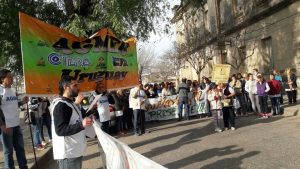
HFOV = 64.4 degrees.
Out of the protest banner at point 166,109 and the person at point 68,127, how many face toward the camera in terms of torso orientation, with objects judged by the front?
1

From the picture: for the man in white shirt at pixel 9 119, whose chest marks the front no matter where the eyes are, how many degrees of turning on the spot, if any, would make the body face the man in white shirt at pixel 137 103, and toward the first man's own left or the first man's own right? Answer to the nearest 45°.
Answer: approximately 90° to the first man's own left

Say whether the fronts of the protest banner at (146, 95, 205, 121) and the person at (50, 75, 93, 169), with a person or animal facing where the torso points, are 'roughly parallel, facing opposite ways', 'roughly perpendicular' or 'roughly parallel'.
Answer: roughly perpendicular

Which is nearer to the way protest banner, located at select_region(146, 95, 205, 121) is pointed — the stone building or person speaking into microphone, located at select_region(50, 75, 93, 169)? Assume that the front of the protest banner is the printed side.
the person speaking into microphone

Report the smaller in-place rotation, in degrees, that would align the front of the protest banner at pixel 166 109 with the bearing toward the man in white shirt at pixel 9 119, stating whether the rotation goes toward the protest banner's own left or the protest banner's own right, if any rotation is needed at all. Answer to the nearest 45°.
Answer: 0° — it already faces them

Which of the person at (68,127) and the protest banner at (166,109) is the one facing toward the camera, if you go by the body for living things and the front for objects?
the protest banner

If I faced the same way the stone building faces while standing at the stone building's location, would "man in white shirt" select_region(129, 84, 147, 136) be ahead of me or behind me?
ahead

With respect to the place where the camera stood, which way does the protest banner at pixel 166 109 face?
facing the viewer

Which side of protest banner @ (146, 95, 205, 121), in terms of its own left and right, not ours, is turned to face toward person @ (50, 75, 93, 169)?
front

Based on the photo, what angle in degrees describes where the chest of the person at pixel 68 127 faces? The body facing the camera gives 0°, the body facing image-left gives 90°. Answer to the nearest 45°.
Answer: approximately 270°

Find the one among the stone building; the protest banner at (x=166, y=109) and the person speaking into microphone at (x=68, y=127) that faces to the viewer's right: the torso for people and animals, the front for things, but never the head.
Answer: the person speaking into microphone

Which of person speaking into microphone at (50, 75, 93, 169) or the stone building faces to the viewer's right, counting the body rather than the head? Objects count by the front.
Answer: the person speaking into microphone

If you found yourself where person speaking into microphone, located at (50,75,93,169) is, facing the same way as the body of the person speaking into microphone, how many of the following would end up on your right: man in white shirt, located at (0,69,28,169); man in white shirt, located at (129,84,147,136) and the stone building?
0

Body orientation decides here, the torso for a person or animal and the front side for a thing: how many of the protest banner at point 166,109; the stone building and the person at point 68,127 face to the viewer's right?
1

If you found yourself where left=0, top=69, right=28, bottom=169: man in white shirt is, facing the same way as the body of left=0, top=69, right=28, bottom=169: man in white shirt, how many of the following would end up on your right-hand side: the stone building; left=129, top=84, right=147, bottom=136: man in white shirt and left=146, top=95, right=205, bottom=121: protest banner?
0

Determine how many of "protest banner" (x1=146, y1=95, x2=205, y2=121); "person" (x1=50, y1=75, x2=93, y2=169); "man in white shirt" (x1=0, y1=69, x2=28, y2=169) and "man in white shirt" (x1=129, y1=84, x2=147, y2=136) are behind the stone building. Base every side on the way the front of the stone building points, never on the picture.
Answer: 0

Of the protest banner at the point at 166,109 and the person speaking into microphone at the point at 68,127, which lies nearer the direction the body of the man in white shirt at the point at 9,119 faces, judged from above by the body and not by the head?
the person speaking into microphone
